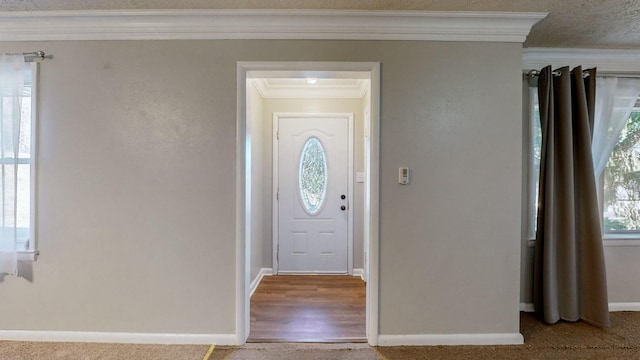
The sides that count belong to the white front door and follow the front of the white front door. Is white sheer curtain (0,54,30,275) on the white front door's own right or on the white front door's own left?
on the white front door's own right

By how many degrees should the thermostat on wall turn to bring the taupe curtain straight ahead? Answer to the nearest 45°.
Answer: approximately 135° to its left

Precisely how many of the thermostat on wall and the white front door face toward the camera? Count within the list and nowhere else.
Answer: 2

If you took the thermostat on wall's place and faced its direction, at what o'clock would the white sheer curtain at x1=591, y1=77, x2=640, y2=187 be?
The white sheer curtain is roughly at 8 o'clock from the thermostat on wall.

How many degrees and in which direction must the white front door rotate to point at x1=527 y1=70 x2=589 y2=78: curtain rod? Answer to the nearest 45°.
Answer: approximately 45° to its left

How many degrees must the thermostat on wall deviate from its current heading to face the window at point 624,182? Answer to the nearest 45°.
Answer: approximately 135° to its left

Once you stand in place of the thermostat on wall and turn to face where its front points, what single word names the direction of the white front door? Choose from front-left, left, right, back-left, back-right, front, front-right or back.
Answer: back-right

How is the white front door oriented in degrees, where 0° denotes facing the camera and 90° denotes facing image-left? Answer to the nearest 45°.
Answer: approximately 0°

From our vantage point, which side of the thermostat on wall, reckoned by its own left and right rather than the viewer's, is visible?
front

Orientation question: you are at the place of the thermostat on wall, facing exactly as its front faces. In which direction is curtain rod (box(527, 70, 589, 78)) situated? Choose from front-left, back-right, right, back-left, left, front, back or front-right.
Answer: back-left

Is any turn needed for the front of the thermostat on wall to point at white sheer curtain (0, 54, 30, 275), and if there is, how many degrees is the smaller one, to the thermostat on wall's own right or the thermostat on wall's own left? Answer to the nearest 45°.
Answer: approximately 90° to the thermostat on wall's own right

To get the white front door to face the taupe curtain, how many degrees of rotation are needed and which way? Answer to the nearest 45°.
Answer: approximately 45° to its left

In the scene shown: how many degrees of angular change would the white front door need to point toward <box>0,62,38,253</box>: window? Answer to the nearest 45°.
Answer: approximately 45° to its right
